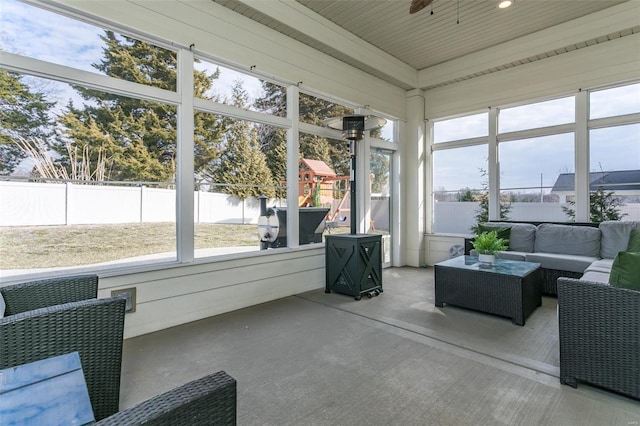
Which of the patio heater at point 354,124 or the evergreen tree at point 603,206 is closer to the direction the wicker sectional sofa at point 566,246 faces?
the patio heater

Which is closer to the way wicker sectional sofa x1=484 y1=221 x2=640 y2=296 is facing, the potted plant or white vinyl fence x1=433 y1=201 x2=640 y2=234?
the potted plant

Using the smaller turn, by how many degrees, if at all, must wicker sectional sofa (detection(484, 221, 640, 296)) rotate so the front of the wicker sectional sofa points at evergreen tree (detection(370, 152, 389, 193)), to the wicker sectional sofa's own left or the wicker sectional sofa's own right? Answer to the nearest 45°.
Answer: approximately 90° to the wicker sectional sofa's own right

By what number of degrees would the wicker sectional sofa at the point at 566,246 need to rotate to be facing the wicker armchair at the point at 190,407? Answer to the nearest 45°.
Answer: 0° — it already faces it

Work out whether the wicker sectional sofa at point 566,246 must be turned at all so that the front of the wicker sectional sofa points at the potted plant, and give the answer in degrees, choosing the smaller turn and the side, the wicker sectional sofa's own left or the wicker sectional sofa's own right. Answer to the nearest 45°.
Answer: approximately 45° to the wicker sectional sofa's own right

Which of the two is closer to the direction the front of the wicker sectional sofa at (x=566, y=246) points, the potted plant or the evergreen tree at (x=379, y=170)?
the potted plant

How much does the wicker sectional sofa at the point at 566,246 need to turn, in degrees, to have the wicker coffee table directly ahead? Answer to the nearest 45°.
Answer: approximately 45° to its right

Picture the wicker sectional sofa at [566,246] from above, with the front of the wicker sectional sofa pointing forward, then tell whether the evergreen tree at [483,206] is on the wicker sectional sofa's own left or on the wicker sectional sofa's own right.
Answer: on the wicker sectional sofa's own right

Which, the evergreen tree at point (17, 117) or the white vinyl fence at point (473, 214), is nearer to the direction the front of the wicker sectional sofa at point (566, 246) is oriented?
the evergreen tree

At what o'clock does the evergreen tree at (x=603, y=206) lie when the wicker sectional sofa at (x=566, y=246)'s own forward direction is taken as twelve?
The evergreen tree is roughly at 7 o'clock from the wicker sectional sofa.

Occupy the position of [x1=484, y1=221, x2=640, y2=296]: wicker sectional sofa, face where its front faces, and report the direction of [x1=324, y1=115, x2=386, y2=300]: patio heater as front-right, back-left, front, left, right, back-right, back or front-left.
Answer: front-right

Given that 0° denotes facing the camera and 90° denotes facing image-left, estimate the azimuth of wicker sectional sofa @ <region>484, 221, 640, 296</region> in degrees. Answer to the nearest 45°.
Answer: approximately 0°
